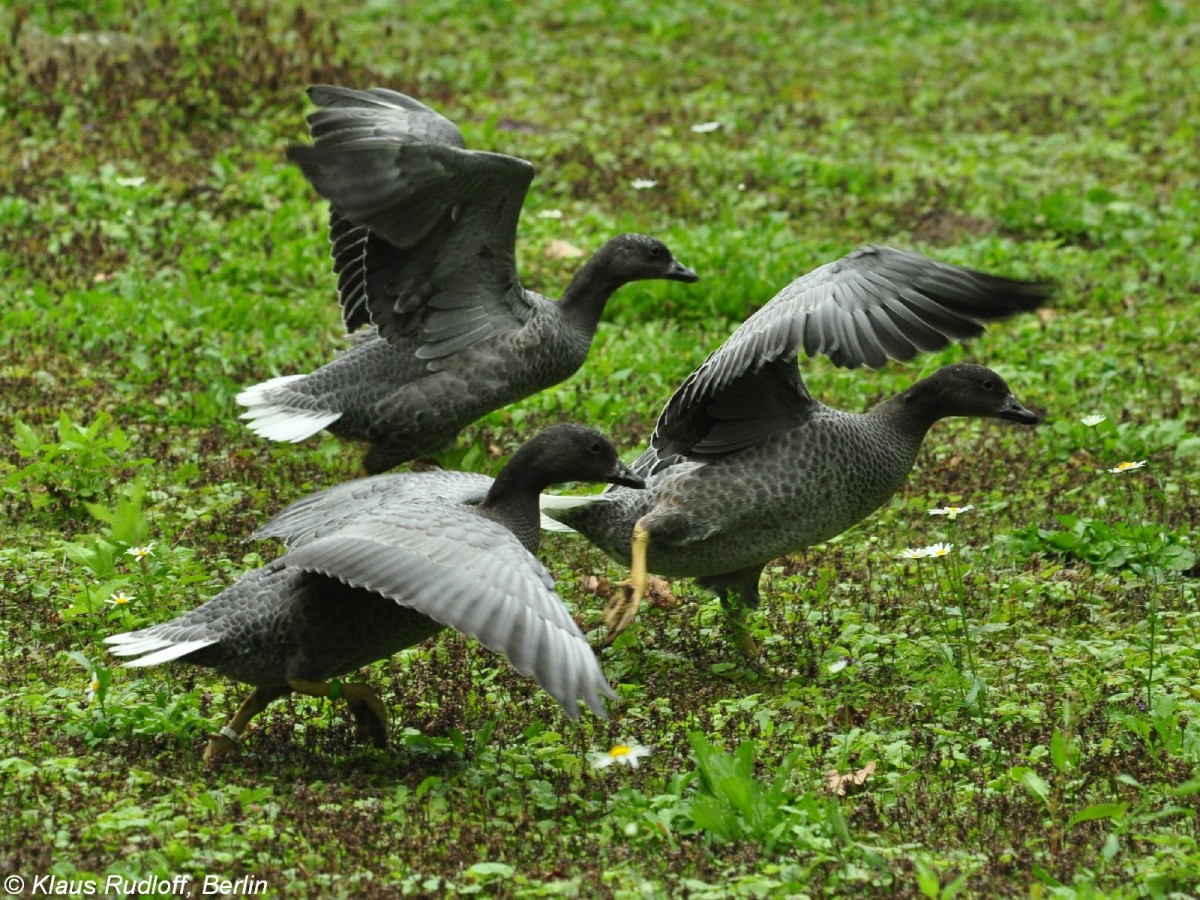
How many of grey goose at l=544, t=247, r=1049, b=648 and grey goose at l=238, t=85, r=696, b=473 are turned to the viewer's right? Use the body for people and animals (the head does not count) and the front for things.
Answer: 2

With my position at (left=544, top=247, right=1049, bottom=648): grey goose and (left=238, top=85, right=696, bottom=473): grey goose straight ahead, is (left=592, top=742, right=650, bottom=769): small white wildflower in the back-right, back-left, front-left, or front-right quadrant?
back-left

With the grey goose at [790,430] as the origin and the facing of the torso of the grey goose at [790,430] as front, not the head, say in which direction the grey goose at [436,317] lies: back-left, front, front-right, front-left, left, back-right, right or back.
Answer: back-left

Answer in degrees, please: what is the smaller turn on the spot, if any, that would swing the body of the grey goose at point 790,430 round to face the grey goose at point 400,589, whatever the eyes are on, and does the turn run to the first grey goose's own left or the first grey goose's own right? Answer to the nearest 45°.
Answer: approximately 135° to the first grey goose's own right

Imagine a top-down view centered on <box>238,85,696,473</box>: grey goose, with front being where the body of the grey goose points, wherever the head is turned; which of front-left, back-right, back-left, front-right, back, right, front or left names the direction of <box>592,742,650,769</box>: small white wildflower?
right

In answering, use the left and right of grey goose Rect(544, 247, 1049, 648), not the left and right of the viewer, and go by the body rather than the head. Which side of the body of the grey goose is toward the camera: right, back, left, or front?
right

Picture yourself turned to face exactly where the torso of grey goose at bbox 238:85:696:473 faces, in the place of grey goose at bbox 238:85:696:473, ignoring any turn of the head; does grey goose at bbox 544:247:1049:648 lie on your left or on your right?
on your right

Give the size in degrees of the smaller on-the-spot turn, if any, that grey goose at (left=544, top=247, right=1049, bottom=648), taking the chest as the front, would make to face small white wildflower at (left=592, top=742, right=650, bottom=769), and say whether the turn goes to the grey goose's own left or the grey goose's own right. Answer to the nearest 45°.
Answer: approximately 90° to the grey goose's own right

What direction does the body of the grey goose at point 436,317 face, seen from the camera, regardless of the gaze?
to the viewer's right

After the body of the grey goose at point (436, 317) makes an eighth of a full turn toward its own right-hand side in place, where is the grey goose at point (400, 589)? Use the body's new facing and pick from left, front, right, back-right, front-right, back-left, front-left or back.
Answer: front-right
